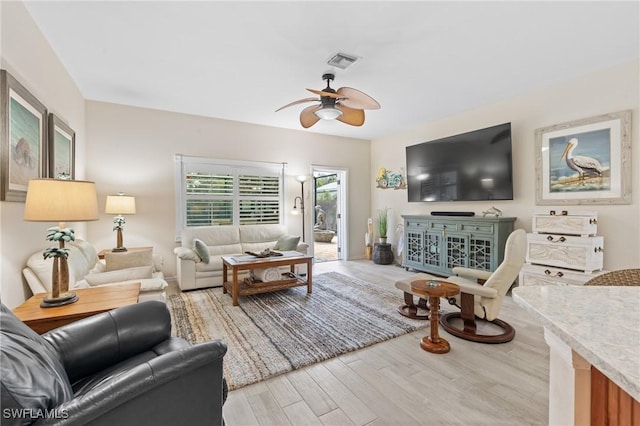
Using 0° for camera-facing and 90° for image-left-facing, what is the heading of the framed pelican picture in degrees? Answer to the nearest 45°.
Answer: approximately 45°

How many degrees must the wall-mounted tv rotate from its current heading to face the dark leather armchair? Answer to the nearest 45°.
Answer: approximately 45° to its left

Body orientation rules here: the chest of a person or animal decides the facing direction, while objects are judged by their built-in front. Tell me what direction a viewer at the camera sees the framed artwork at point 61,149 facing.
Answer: facing to the right of the viewer

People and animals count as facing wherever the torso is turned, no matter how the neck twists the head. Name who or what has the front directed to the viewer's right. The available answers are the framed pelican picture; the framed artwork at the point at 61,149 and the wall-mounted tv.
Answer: the framed artwork

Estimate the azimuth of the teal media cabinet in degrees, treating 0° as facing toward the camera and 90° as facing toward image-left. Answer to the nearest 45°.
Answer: approximately 45°

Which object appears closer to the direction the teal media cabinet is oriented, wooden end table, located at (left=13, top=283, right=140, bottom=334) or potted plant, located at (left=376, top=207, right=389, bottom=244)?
the wooden end table

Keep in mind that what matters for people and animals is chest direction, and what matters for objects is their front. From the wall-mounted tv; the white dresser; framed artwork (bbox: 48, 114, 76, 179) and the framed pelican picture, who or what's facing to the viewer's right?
the framed artwork

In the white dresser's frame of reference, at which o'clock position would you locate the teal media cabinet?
The teal media cabinet is roughly at 2 o'clock from the white dresser.

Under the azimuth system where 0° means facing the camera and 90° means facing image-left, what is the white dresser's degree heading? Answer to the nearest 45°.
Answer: approximately 45°

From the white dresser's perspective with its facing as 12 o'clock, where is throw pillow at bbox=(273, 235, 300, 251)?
The throw pillow is roughly at 1 o'clock from the white dresser.

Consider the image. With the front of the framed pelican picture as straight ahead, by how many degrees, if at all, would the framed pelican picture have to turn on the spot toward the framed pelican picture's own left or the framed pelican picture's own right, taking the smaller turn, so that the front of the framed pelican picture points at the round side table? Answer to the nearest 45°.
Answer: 0° — it already faces it
